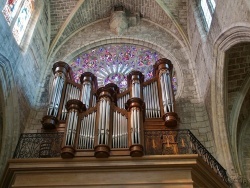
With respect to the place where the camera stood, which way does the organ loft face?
facing the viewer

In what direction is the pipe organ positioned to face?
toward the camera

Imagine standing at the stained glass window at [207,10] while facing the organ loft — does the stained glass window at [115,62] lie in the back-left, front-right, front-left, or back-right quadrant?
front-right
